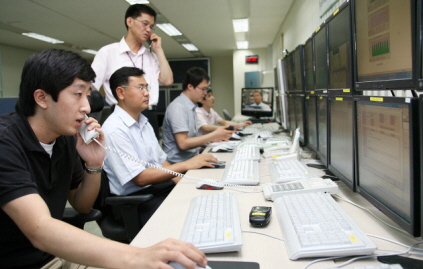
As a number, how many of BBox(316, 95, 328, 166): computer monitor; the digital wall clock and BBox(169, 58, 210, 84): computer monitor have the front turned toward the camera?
2

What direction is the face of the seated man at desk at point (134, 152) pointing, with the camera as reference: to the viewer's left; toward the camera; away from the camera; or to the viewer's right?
to the viewer's right

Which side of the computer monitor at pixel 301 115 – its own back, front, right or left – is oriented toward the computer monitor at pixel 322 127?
left

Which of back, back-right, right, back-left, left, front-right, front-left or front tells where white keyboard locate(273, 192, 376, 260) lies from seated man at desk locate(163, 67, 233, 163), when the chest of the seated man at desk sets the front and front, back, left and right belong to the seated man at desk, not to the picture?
right

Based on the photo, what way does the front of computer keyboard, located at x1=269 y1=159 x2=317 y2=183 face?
to the viewer's left

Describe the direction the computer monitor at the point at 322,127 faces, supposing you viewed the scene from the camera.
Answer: facing to the left of the viewer
